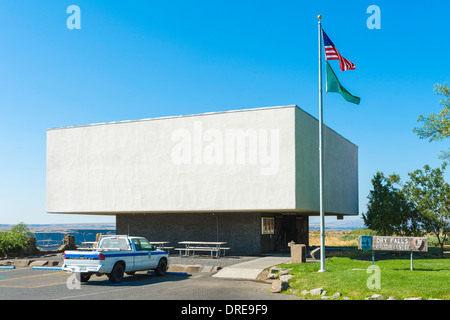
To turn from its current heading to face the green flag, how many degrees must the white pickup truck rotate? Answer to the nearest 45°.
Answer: approximately 45° to its right

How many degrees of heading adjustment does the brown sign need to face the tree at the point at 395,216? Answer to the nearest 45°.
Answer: approximately 180°

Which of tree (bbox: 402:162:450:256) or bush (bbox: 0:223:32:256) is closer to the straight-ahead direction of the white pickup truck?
the tree

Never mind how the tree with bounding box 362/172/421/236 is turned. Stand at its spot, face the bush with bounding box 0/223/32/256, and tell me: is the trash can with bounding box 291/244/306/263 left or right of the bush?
left

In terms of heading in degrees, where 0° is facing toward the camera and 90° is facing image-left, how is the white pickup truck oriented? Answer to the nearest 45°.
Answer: approximately 225°

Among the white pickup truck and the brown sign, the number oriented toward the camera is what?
1

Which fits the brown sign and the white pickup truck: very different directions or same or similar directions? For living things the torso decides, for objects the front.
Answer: very different directions
